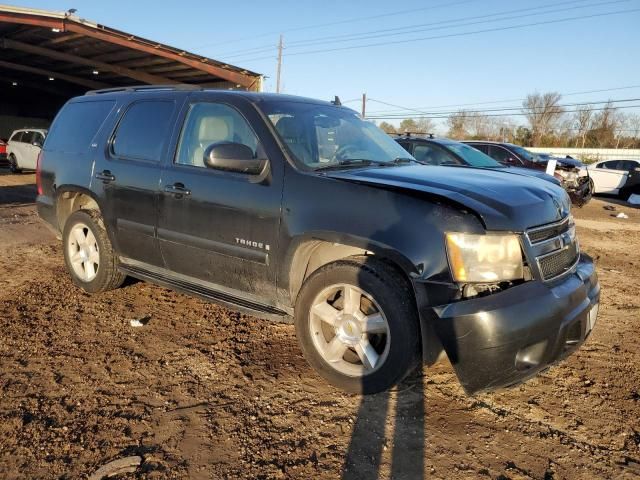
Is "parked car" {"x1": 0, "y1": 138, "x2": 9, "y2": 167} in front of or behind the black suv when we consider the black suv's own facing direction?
behind

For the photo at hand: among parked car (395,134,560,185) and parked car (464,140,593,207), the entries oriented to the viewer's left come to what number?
0

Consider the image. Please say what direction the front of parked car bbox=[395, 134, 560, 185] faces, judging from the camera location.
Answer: facing the viewer and to the right of the viewer

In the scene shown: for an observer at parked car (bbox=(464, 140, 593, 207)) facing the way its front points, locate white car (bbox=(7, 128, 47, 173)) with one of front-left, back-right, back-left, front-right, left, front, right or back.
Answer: back-right

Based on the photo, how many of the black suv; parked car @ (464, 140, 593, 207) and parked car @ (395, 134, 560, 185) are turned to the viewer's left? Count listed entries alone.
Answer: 0

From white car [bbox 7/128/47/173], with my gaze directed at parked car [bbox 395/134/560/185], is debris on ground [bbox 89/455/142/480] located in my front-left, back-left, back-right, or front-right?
front-right

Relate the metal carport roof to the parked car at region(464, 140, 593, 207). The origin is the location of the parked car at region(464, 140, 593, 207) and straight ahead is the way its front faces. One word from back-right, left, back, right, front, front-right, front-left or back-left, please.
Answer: back-right
